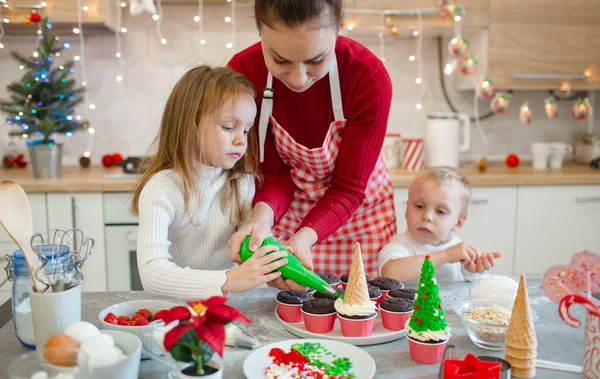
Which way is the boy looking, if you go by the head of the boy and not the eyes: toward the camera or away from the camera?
toward the camera

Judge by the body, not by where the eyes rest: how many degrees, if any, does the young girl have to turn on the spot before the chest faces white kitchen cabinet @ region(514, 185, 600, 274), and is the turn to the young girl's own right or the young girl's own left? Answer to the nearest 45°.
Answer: approximately 90° to the young girl's own left

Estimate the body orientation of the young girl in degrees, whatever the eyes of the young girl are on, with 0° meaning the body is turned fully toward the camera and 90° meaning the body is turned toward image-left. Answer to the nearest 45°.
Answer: approximately 315°

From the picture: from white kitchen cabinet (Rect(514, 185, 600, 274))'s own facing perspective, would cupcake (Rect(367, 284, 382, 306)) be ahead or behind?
ahead

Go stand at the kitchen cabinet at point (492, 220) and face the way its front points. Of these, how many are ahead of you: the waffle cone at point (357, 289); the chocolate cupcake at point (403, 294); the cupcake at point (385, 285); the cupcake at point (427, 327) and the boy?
5

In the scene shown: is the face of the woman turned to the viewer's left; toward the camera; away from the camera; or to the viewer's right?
toward the camera

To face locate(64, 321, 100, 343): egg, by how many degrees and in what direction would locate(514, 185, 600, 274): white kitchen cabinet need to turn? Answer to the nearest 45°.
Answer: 0° — it already faces it

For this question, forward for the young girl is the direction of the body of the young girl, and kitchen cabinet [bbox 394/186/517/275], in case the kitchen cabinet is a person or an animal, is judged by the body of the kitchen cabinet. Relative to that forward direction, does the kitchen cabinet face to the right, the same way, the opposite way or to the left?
to the right

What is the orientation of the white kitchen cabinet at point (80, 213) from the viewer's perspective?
toward the camera

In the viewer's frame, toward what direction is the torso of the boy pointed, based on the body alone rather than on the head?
toward the camera

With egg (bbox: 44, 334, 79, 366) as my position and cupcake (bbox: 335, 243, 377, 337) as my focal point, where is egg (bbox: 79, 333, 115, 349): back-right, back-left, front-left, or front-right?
front-left

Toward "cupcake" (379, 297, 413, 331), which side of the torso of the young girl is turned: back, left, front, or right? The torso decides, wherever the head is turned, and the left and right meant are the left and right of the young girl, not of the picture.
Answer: front

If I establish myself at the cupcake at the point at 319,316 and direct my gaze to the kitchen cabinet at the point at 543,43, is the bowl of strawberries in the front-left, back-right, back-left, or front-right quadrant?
back-left
